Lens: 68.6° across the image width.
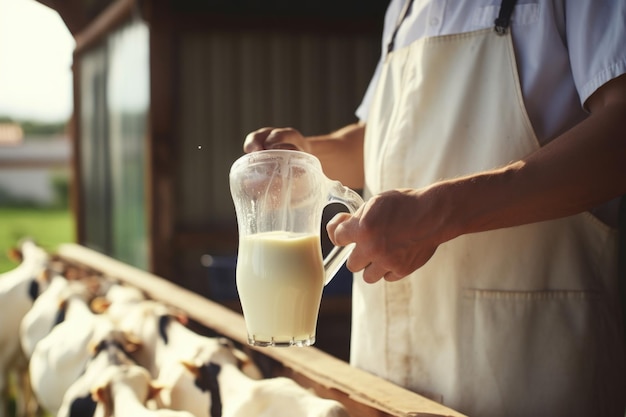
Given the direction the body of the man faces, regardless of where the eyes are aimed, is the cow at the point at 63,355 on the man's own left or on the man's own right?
on the man's own right

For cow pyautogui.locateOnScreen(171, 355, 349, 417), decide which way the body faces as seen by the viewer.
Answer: to the viewer's left

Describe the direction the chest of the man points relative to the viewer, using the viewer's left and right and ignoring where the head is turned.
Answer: facing the viewer and to the left of the viewer

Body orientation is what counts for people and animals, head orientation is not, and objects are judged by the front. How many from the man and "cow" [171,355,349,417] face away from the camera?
0
